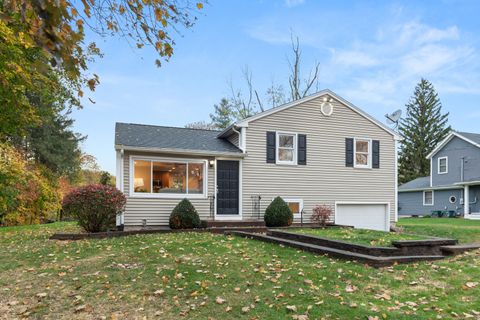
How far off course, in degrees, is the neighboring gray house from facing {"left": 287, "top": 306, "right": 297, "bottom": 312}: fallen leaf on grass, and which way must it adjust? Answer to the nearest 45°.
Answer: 0° — it already faces it

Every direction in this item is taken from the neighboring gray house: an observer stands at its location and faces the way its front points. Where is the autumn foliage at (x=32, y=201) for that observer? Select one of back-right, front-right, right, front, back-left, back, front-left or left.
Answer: front-right

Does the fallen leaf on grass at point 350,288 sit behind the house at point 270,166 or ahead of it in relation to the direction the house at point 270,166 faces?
ahead

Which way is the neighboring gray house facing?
toward the camera

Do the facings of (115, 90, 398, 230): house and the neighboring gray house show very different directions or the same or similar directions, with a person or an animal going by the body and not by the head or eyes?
same or similar directions

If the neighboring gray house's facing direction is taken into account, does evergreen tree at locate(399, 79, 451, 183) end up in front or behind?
behind

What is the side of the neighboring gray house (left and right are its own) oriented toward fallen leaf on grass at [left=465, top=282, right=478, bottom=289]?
front

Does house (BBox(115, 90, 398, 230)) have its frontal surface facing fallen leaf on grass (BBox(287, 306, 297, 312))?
yes

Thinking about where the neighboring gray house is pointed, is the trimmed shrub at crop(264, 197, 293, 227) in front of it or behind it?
in front
